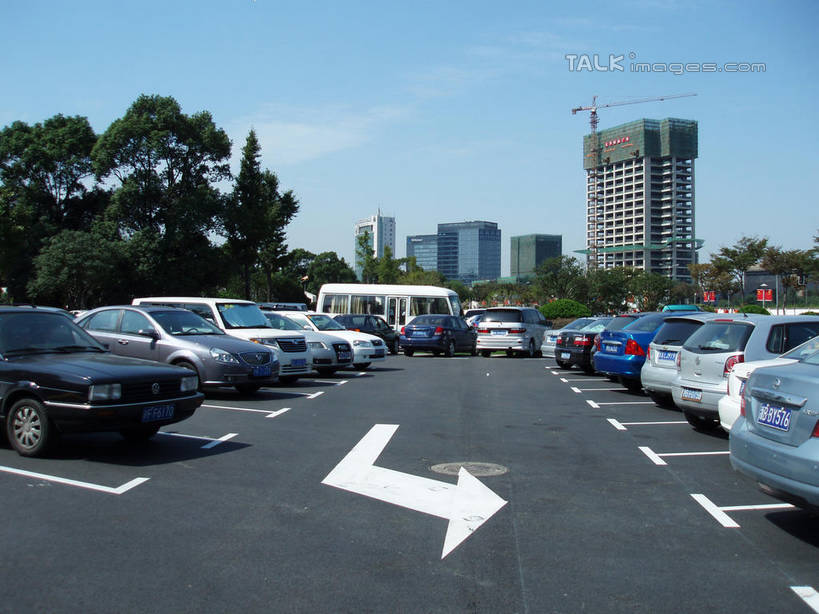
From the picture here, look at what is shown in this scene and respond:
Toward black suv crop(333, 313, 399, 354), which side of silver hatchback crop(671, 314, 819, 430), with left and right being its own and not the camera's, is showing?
left

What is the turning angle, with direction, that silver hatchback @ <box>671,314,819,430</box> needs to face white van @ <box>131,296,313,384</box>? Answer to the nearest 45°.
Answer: approximately 135° to its left

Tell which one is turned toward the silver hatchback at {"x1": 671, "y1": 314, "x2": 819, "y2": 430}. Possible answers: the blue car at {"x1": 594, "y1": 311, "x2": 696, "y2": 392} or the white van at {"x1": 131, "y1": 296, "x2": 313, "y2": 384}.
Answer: the white van

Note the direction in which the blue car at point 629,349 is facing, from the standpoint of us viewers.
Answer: facing away from the viewer and to the right of the viewer

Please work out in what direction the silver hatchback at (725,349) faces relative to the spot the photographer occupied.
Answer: facing away from the viewer and to the right of the viewer

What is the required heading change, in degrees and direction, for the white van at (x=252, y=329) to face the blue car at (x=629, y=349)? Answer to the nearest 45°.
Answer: approximately 45° to its left

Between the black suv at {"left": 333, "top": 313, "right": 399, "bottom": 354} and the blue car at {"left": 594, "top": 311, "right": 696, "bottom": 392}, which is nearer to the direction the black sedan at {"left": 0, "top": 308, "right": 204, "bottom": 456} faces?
the blue car

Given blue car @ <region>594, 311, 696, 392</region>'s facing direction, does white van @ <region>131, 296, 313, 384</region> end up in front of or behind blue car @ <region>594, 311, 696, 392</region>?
behind

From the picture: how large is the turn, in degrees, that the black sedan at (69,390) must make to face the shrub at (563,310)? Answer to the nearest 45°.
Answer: approximately 90° to its left

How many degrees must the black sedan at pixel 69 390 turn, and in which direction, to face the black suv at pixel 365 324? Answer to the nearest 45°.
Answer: approximately 90° to its left

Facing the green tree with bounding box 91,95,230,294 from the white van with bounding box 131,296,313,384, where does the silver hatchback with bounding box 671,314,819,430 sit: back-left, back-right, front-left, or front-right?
back-right

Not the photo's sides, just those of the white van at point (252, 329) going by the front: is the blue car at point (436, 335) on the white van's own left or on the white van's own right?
on the white van's own left

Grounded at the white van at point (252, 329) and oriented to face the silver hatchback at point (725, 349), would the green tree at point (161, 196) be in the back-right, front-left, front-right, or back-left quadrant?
back-left

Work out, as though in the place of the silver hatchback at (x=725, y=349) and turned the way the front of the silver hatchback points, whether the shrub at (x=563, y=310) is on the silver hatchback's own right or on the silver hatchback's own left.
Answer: on the silver hatchback's own left

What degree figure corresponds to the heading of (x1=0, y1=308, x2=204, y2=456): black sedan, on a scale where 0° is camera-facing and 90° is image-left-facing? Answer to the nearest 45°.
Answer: approximately 315°
